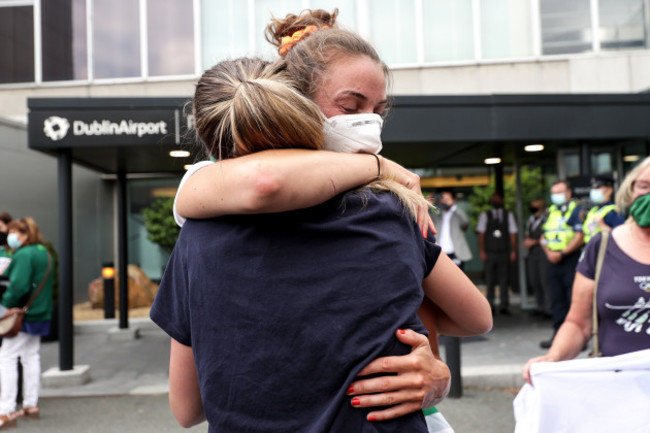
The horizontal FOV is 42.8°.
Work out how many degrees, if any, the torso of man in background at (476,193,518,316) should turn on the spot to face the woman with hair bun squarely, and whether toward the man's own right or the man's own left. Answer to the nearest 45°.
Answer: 0° — they already face them

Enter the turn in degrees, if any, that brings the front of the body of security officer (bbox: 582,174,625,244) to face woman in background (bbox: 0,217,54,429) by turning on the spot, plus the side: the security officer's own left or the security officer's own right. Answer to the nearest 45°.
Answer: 0° — they already face them

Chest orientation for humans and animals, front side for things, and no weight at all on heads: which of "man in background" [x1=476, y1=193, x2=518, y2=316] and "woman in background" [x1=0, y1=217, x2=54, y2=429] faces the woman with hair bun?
the man in background

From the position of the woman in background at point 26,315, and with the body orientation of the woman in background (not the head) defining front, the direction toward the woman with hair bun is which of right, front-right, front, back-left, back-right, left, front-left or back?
left

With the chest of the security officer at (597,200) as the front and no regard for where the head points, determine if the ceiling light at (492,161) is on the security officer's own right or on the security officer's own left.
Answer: on the security officer's own right

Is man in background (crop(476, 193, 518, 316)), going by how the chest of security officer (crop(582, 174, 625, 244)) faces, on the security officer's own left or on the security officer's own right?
on the security officer's own right

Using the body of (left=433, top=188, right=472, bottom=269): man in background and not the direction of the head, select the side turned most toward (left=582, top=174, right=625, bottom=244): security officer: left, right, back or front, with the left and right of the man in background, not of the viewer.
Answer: left

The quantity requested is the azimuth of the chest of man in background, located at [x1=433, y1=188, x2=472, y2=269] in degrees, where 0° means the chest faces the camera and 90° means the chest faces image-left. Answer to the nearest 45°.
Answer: approximately 45°

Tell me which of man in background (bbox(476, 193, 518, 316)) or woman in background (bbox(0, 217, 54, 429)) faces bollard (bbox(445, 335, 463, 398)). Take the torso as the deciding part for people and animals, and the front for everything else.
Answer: the man in background
